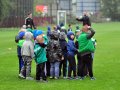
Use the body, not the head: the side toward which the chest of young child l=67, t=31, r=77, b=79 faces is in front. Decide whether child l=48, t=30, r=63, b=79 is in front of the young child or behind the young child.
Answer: behind

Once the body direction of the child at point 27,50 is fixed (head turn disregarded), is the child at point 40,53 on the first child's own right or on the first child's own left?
on the first child's own right

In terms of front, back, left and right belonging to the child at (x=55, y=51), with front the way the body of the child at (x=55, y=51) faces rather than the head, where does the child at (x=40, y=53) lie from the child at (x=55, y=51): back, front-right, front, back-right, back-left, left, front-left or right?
back-left

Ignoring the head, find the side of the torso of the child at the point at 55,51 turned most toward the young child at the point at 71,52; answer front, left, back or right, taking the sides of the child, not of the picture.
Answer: right

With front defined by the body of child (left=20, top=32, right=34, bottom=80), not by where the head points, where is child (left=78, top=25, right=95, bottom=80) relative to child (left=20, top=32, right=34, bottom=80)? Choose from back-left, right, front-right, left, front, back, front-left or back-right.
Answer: front-right

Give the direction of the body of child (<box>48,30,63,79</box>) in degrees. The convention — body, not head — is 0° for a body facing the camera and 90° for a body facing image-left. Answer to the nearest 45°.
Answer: approximately 180°

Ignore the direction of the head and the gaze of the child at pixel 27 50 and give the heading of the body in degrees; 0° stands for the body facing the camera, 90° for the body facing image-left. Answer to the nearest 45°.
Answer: approximately 225°
